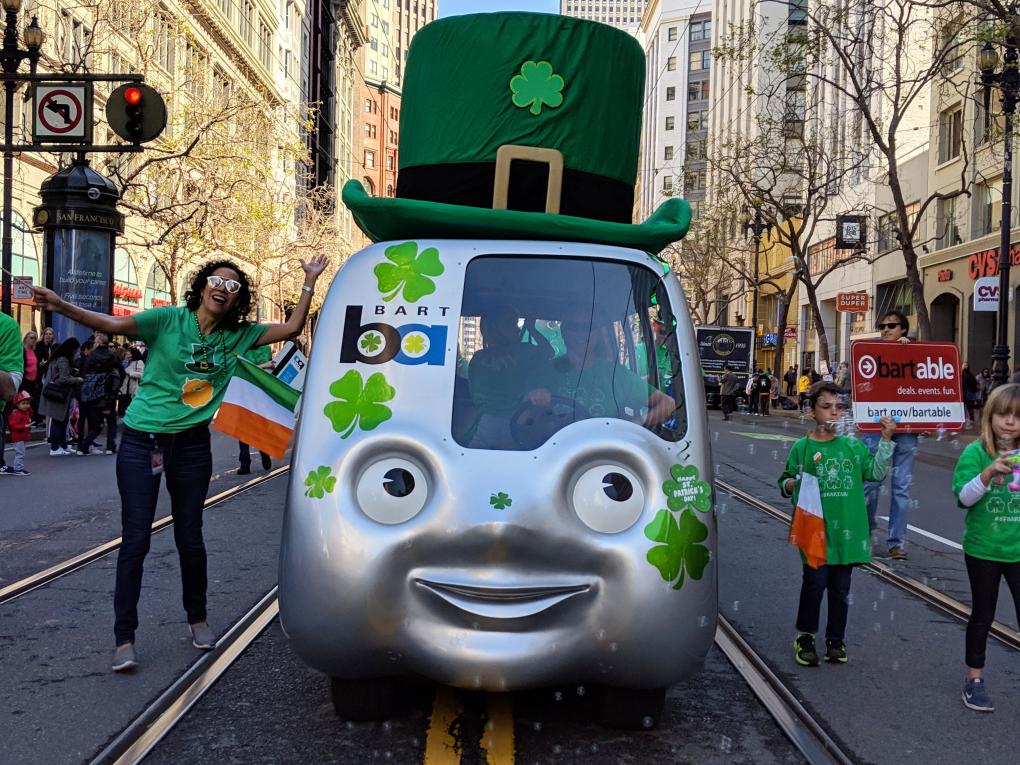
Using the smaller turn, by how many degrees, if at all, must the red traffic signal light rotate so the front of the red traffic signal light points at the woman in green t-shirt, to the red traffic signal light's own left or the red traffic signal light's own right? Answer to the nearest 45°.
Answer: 0° — it already faces them

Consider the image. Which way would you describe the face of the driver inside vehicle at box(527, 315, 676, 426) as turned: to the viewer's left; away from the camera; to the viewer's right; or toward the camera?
toward the camera

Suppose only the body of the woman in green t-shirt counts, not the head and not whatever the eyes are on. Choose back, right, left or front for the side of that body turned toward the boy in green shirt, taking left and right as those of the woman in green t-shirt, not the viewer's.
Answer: left

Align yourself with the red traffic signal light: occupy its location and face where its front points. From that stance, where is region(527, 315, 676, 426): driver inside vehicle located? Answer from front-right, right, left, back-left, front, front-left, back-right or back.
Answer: front

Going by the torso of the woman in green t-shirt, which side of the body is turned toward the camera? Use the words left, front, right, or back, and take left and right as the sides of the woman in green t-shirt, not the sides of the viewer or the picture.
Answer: front

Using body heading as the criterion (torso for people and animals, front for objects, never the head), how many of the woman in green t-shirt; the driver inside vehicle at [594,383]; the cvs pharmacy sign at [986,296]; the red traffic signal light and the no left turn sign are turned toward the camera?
5

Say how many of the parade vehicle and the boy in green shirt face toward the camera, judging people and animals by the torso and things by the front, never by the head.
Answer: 2

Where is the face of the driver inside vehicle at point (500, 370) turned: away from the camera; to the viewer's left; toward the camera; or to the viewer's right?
toward the camera

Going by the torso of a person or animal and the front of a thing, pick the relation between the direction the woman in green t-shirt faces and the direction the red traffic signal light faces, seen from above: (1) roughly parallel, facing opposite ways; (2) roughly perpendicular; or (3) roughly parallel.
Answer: roughly parallel

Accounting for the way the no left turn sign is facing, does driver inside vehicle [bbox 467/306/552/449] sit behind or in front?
in front

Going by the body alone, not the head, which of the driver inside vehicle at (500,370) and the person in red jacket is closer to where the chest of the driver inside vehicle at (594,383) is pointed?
the driver inside vehicle

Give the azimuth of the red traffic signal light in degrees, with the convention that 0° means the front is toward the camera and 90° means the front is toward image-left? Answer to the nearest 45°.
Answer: approximately 0°

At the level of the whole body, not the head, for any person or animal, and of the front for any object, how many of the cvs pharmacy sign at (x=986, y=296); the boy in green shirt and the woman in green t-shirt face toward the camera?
3

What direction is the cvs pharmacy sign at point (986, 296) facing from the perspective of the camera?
toward the camera

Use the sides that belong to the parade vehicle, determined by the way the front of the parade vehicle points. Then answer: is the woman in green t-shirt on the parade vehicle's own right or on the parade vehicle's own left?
on the parade vehicle's own right
